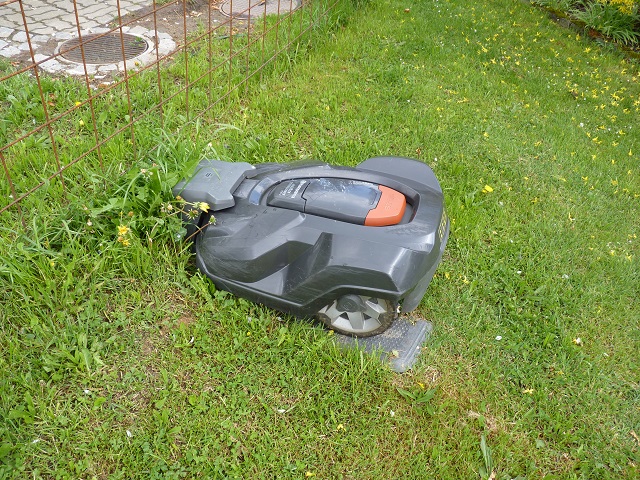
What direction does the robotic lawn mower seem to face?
to the viewer's left

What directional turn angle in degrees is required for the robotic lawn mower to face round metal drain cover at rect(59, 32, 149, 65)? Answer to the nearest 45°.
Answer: approximately 45° to its right
